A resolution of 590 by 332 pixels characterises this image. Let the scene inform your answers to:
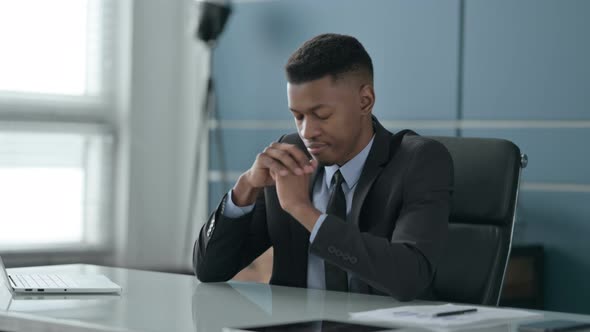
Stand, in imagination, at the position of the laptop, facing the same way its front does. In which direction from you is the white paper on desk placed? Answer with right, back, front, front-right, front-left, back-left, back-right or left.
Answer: front-right

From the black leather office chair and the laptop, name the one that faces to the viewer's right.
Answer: the laptop

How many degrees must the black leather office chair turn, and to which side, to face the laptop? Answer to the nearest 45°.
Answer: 0° — it already faces it

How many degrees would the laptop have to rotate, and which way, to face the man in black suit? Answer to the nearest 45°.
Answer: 0° — it already faces them

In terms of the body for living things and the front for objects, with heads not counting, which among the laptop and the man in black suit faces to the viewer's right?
the laptop

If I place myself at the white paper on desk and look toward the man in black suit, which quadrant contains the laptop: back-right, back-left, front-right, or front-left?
front-left

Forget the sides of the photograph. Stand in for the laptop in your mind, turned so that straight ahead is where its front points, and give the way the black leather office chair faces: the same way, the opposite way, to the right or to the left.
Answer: the opposite way

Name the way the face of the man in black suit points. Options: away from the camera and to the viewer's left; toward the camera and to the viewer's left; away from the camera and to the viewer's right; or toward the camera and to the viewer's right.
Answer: toward the camera and to the viewer's left

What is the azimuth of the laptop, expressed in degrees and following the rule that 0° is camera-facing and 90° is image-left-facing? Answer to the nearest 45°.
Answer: approximately 270°

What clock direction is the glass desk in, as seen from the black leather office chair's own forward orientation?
The glass desk is roughly at 12 o'clock from the black leather office chair.

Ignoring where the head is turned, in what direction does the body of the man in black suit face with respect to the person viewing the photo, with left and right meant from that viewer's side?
facing the viewer and to the left of the viewer
